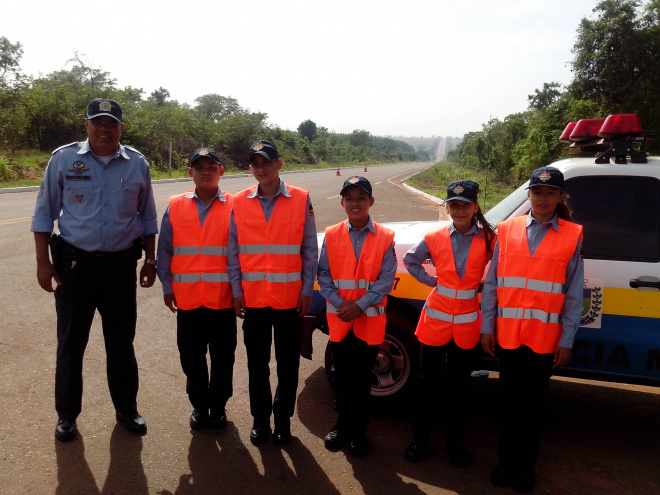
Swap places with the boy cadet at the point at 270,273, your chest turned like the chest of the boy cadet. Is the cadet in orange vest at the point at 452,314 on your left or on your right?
on your left

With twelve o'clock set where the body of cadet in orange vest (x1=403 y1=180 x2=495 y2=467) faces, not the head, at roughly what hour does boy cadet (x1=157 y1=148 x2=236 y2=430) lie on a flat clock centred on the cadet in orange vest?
The boy cadet is roughly at 3 o'clock from the cadet in orange vest.

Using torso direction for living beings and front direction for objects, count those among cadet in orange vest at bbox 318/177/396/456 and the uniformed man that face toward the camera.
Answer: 2

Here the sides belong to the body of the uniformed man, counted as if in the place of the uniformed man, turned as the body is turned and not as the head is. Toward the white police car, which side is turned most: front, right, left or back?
left

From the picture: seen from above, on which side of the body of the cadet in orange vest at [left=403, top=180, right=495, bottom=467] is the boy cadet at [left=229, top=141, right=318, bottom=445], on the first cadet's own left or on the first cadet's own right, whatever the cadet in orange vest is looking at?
on the first cadet's own right

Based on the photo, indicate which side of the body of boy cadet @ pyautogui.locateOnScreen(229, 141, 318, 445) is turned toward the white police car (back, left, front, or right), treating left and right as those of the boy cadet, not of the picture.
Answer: left
